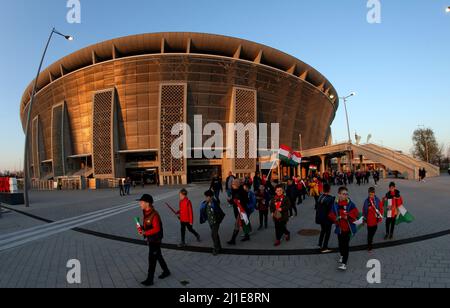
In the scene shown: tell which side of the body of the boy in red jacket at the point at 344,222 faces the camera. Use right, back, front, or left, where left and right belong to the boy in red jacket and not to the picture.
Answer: front

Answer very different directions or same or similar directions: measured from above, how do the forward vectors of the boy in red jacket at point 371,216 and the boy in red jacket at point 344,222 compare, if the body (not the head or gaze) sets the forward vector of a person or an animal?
same or similar directions

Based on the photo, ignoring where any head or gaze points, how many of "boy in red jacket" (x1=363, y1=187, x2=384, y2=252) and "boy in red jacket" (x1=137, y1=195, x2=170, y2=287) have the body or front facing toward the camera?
1

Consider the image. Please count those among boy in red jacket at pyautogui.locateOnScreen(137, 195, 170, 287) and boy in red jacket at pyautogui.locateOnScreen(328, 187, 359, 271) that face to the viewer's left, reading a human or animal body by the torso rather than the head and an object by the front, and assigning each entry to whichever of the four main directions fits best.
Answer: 1

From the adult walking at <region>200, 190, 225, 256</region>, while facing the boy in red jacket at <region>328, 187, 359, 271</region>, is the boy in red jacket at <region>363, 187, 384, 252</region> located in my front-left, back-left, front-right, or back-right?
front-left

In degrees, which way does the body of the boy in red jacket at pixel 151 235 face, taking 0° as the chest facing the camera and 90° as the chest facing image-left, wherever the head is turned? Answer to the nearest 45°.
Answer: approximately 90°

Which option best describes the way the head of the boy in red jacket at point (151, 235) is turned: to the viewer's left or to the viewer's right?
to the viewer's left

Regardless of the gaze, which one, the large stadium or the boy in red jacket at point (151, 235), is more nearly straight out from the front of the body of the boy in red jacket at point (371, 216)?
the boy in red jacket

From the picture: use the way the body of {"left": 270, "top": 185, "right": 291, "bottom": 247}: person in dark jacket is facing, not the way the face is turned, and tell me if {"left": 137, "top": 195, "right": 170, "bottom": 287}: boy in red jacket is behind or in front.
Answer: in front
